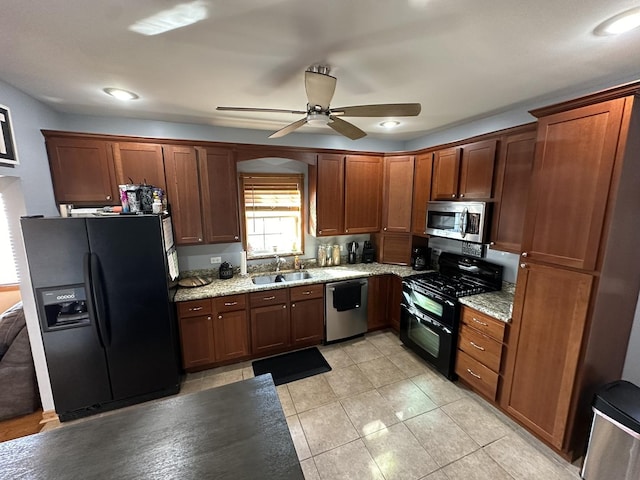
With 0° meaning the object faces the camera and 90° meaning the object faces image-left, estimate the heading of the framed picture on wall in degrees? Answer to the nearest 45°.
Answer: approximately 315°

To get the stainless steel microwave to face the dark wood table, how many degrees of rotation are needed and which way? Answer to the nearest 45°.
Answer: approximately 45° to its left

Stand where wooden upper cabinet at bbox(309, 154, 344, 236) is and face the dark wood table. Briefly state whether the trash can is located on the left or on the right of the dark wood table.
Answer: left

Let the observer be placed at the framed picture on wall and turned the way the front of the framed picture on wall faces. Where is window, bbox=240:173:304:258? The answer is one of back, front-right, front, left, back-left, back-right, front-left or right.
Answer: front-left

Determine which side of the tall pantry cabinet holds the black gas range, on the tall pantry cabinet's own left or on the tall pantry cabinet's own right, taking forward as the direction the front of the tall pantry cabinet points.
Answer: on the tall pantry cabinet's own right

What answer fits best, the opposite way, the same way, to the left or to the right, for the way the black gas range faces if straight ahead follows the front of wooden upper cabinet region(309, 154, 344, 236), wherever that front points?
to the right

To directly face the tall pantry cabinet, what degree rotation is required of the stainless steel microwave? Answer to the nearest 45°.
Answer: approximately 90° to its left

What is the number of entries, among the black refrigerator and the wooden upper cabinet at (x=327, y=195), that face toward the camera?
2

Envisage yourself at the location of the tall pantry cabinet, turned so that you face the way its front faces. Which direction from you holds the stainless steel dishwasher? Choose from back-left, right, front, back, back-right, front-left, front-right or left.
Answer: front-right
